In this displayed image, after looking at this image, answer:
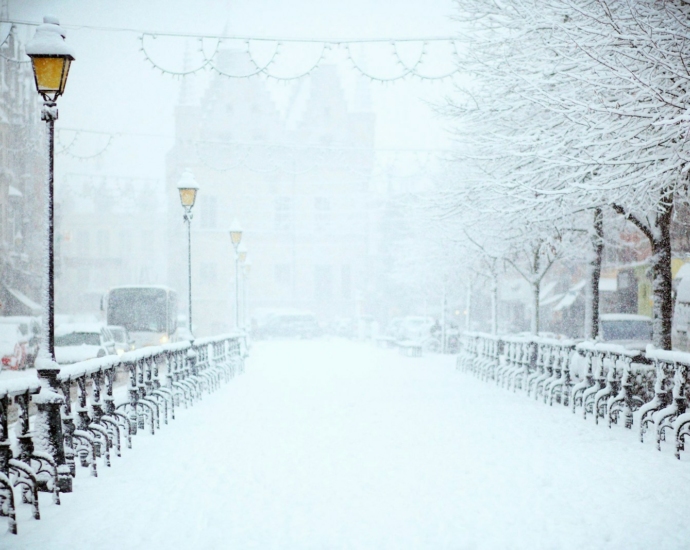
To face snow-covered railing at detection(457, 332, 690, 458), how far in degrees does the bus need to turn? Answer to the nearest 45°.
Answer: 0° — it already faces it

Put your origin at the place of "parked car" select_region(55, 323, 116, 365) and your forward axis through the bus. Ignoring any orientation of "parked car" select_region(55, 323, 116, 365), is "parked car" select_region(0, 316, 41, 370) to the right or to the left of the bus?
left

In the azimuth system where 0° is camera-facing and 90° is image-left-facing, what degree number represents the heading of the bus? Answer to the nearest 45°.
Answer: approximately 0°

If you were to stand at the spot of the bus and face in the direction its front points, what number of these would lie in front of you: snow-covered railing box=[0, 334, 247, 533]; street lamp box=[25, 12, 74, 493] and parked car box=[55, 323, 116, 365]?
3

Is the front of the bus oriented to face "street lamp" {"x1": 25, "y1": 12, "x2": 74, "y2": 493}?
yes

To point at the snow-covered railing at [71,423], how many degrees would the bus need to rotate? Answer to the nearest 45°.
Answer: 0° — it already faces it

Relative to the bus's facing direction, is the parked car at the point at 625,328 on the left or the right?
on its left
